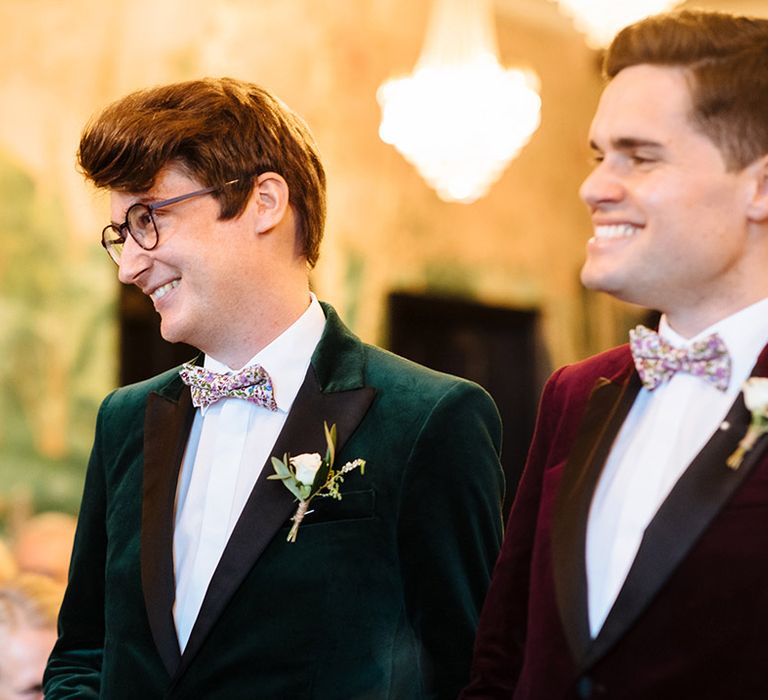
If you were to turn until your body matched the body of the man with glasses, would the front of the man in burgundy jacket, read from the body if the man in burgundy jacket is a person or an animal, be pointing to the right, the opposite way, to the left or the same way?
the same way

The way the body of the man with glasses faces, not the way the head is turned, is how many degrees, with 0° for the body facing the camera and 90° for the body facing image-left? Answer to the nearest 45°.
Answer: approximately 45°

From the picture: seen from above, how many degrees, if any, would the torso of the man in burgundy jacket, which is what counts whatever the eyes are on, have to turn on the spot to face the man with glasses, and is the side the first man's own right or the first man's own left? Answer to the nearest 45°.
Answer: approximately 90° to the first man's own right

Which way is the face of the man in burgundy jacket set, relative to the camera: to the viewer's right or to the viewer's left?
to the viewer's left

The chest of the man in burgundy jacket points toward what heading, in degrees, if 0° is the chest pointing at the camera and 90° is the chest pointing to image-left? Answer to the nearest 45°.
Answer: approximately 45°

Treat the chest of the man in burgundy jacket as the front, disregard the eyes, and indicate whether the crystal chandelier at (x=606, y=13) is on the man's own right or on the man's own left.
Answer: on the man's own right

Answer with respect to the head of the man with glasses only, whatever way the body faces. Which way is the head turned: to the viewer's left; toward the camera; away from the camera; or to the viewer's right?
to the viewer's left

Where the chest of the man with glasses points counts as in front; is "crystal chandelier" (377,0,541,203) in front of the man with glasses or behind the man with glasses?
behind

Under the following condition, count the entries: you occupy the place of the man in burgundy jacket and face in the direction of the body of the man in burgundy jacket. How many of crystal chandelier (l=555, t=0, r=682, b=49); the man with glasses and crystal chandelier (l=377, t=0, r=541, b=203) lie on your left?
0

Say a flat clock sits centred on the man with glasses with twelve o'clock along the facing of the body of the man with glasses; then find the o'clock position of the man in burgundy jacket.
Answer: The man in burgundy jacket is roughly at 9 o'clock from the man with glasses.

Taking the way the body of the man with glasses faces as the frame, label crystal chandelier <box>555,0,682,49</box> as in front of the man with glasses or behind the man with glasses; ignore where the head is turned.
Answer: behind

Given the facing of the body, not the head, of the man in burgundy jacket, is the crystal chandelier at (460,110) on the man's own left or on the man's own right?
on the man's own right
